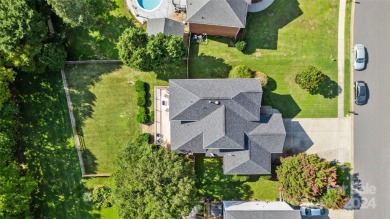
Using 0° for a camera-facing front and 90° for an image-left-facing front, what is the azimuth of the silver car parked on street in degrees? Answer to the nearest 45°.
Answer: approximately 0°

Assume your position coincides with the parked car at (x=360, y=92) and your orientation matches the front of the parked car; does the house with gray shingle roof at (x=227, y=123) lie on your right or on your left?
on your right

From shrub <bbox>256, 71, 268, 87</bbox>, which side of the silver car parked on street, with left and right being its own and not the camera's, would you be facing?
right

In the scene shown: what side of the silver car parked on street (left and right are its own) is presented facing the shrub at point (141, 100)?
right

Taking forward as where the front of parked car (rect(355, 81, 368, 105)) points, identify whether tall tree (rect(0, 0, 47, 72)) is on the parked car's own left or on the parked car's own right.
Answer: on the parked car's own right

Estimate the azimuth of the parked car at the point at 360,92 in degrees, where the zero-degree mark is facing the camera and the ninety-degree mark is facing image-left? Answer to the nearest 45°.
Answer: approximately 0°

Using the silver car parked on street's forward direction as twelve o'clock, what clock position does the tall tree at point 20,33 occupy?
The tall tree is roughly at 2 o'clock from the silver car parked on street.
